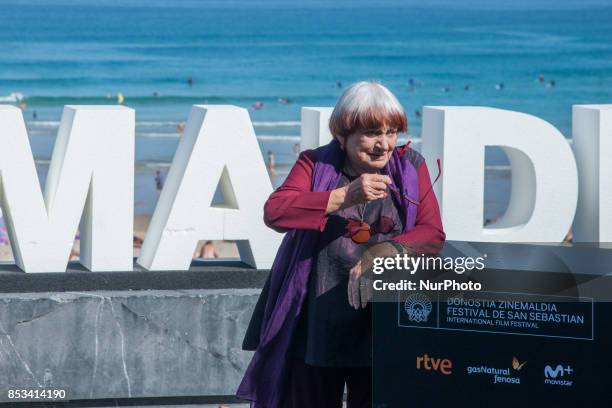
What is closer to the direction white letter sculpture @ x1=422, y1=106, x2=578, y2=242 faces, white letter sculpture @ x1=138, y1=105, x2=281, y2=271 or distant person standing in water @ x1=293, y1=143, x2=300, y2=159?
the white letter sculpture

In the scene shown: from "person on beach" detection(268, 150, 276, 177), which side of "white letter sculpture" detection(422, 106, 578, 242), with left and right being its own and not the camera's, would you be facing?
back

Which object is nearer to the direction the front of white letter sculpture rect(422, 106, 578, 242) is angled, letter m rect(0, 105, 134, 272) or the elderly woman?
the elderly woman

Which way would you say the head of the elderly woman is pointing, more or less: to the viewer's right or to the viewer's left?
to the viewer's right

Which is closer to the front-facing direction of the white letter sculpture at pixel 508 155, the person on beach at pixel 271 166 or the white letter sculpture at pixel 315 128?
the white letter sculpture

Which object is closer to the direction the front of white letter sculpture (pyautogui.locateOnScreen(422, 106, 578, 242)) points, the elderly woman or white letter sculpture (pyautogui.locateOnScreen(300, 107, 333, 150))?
the elderly woman

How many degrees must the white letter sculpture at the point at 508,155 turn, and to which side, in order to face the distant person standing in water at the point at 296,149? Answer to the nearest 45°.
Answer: approximately 180°

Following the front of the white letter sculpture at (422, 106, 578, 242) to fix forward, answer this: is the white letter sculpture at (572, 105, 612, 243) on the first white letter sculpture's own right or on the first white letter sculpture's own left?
on the first white letter sculpture's own left

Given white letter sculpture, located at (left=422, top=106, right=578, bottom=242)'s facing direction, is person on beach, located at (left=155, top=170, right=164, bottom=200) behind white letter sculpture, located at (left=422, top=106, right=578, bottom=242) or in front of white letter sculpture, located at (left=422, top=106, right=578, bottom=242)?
behind

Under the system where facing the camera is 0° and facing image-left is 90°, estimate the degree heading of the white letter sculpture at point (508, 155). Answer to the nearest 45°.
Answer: approximately 0°

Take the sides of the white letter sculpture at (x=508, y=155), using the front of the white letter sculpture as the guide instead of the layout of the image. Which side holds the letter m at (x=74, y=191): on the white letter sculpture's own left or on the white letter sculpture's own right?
on the white letter sculpture's own right

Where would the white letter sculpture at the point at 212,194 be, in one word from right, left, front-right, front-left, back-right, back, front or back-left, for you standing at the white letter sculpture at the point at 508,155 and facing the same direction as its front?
right

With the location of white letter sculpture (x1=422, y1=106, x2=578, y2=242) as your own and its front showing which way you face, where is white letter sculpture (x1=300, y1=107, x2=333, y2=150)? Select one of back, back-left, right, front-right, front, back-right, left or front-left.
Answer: right
